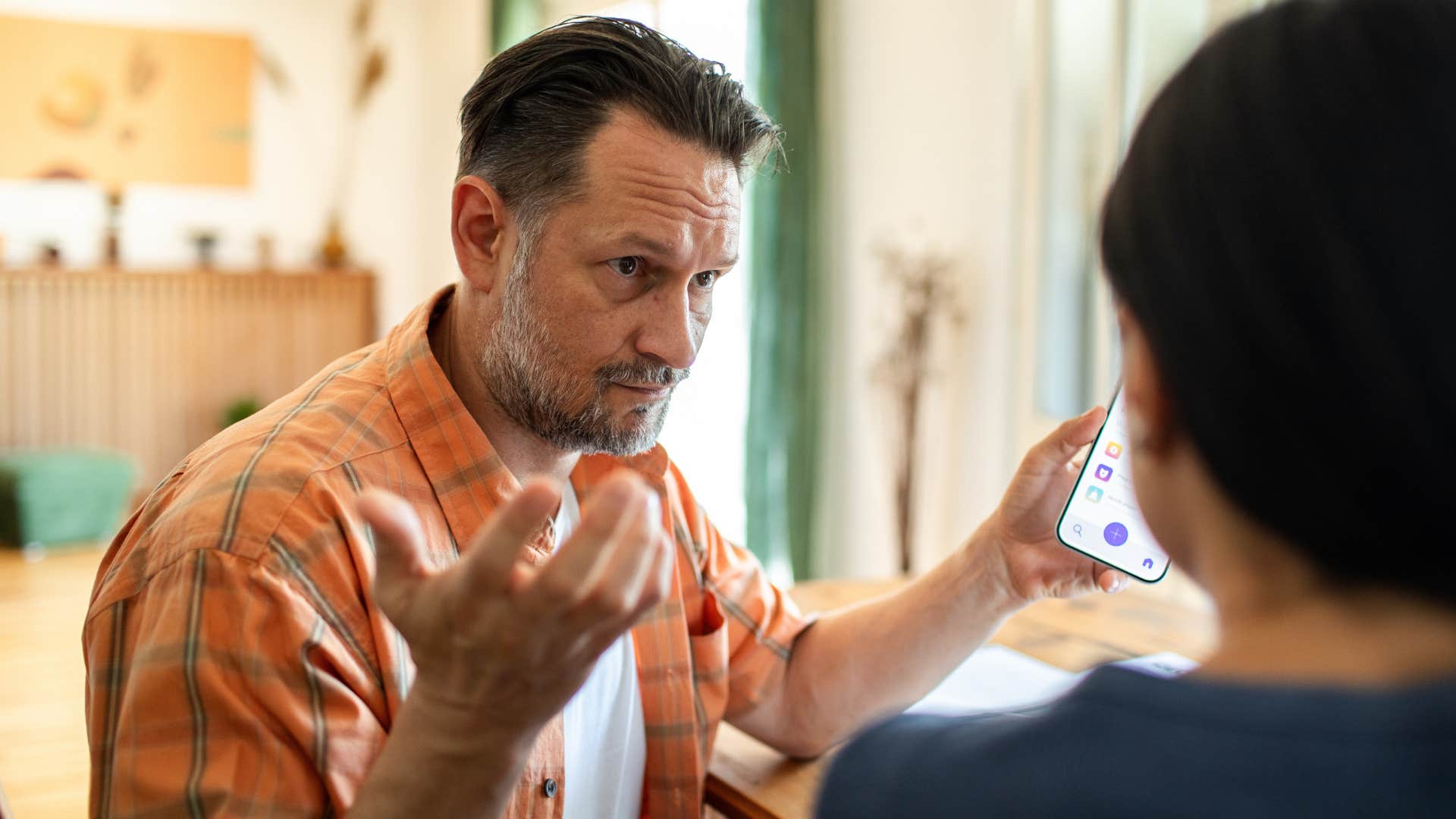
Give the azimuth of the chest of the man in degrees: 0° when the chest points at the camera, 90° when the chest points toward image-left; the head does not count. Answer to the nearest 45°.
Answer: approximately 315°

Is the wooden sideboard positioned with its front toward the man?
yes

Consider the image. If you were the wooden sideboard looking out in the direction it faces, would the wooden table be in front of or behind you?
in front

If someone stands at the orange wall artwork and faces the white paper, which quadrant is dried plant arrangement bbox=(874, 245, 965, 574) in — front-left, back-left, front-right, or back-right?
front-left

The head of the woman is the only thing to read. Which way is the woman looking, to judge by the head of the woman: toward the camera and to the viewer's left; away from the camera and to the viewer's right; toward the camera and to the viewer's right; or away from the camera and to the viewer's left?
away from the camera and to the viewer's left

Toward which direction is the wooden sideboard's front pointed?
toward the camera

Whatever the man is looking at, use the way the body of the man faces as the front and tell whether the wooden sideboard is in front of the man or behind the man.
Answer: behind

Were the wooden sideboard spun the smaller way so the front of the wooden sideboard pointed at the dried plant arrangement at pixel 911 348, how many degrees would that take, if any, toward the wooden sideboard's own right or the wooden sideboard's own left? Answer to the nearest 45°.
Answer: approximately 45° to the wooden sideboard's own left

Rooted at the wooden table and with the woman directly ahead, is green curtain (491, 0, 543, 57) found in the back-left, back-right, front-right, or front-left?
back-right

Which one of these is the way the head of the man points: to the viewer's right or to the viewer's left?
to the viewer's right

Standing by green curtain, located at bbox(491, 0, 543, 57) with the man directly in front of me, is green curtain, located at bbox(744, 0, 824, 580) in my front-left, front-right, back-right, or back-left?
front-left

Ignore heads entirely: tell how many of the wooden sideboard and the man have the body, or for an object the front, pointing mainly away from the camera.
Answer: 0
